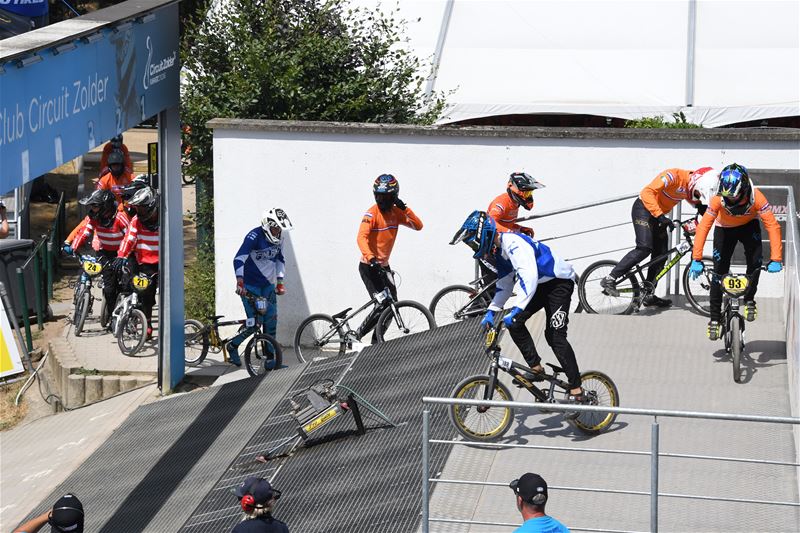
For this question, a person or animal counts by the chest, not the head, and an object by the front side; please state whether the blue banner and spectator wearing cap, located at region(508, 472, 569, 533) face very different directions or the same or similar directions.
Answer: very different directions

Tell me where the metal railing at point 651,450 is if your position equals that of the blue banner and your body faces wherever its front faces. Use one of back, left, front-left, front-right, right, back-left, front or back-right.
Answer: front

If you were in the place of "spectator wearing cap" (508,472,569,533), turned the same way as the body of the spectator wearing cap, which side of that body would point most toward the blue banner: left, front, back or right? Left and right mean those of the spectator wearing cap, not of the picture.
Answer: front

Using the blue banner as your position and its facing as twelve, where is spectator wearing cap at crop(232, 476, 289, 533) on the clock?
The spectator wearing cap is roughly at 1 o'clock from the blue banner.

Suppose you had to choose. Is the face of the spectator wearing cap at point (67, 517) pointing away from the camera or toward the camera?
away from the camera

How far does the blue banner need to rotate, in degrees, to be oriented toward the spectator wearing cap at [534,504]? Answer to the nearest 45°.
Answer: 0° — it already faces them

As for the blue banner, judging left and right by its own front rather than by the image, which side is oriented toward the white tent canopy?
left

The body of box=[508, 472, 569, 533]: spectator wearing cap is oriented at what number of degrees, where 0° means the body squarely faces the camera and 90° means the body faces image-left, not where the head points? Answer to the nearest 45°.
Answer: approximately 135°
